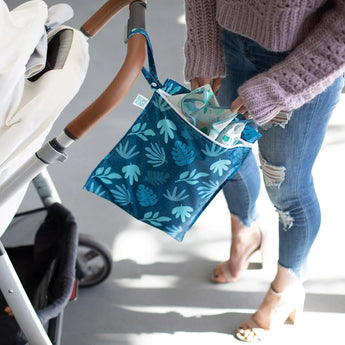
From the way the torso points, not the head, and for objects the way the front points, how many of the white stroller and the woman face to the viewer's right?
0

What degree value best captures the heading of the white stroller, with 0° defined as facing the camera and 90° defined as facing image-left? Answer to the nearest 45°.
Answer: approximately 90°

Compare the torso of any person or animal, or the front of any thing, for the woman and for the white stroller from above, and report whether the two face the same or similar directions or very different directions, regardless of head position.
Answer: same or similar directions

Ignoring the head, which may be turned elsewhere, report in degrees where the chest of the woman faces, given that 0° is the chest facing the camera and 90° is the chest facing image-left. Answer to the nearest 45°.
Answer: approximately 45°
